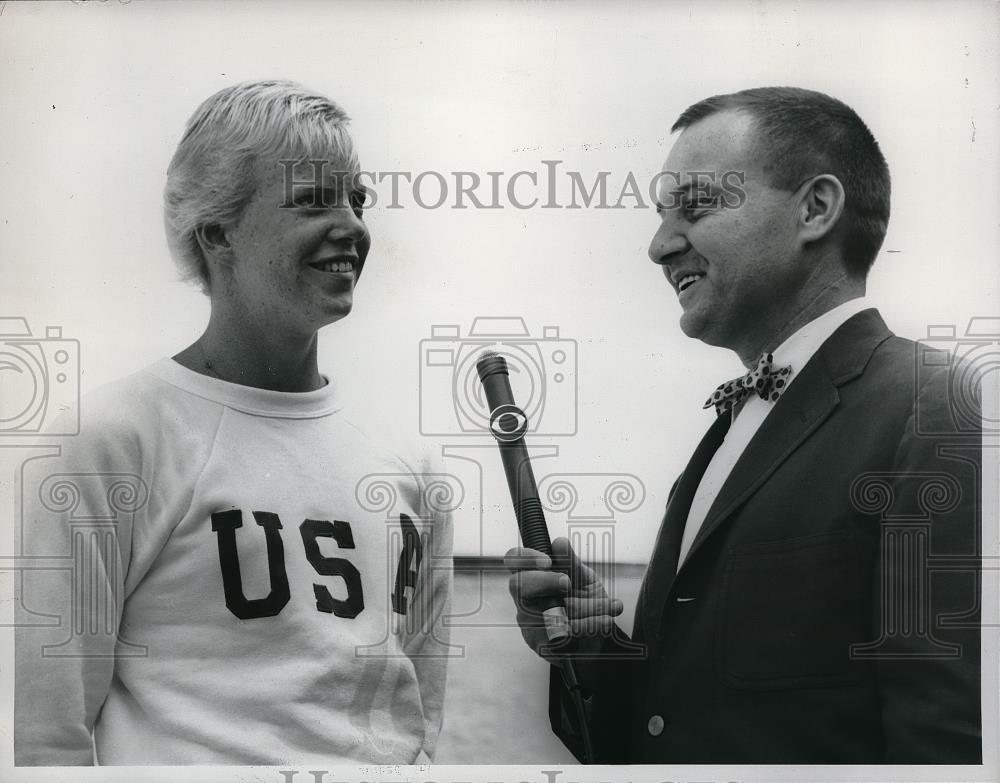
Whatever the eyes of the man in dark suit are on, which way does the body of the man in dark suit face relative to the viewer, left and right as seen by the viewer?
facing the viewer and to the left of the viewer

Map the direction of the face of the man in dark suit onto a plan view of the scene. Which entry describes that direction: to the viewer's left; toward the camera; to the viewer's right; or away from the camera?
to the viewer's left
